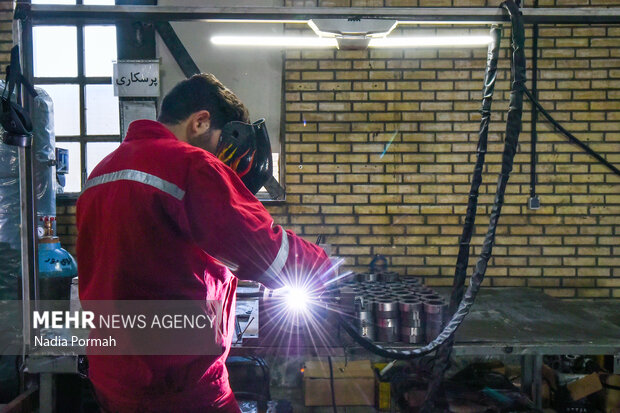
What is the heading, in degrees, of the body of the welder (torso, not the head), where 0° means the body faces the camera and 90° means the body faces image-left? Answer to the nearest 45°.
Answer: approximately 225°

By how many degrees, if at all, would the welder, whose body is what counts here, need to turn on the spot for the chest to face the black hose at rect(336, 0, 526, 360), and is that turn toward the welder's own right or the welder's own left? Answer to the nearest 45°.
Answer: approximately 45° to the welder's own right
